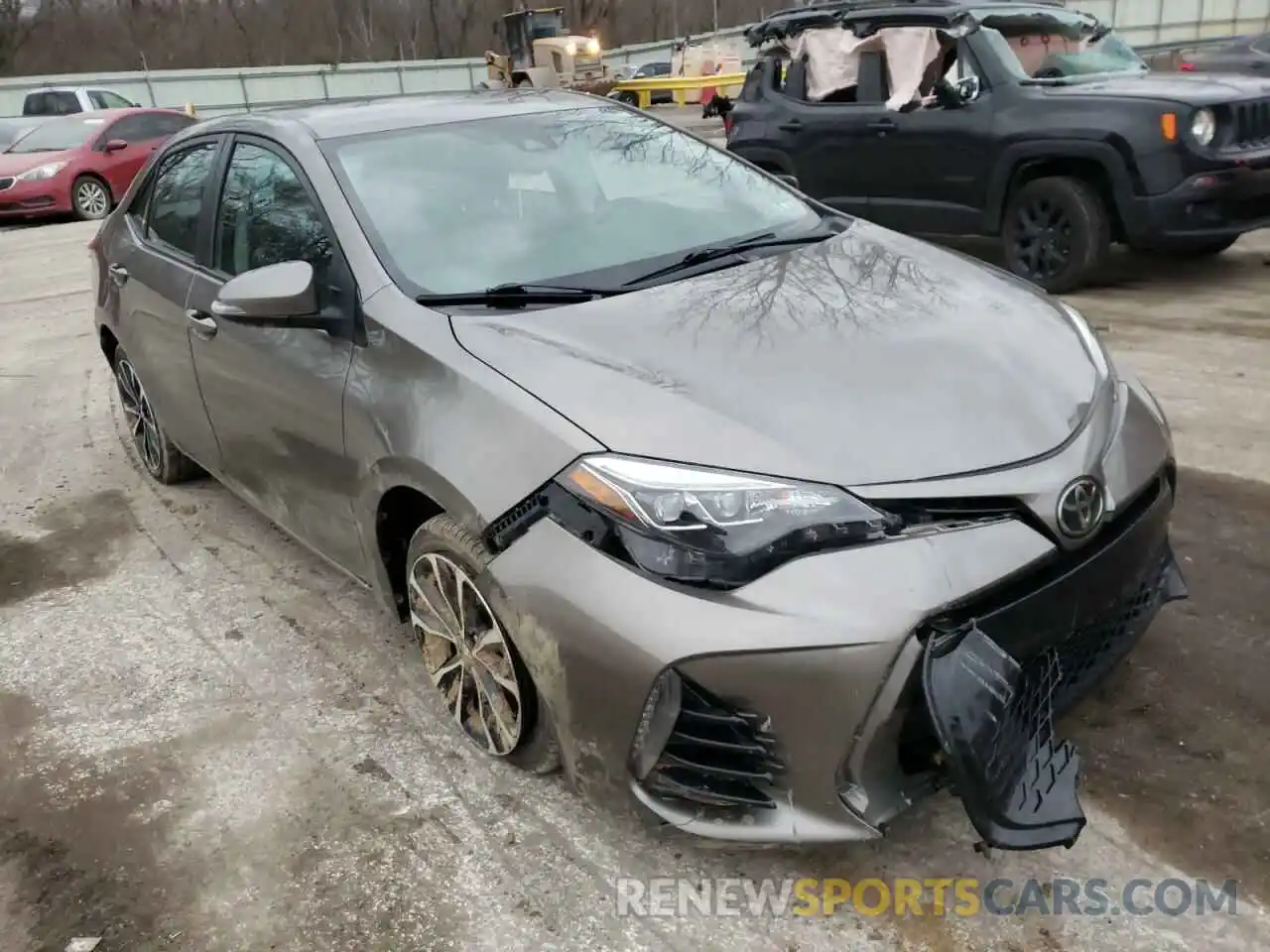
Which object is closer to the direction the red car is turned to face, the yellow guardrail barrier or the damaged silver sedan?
the damaged silver sedan

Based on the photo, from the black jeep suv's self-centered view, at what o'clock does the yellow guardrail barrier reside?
The yellow guardrail barrier is roughly at 7 o'clock from the black jeep suv.

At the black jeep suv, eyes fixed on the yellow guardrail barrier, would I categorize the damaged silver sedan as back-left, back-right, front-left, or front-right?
back-left

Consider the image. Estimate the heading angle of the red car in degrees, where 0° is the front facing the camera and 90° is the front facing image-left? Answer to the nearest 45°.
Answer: approximately 45°

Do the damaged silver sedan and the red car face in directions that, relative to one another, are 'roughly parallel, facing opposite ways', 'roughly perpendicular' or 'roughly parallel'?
roughly perpendicular

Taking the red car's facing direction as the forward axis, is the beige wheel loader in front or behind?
behind

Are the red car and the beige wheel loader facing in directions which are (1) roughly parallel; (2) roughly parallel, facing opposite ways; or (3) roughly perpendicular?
roughly perpendicular

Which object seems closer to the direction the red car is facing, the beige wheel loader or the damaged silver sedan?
the damaged silver sedan
